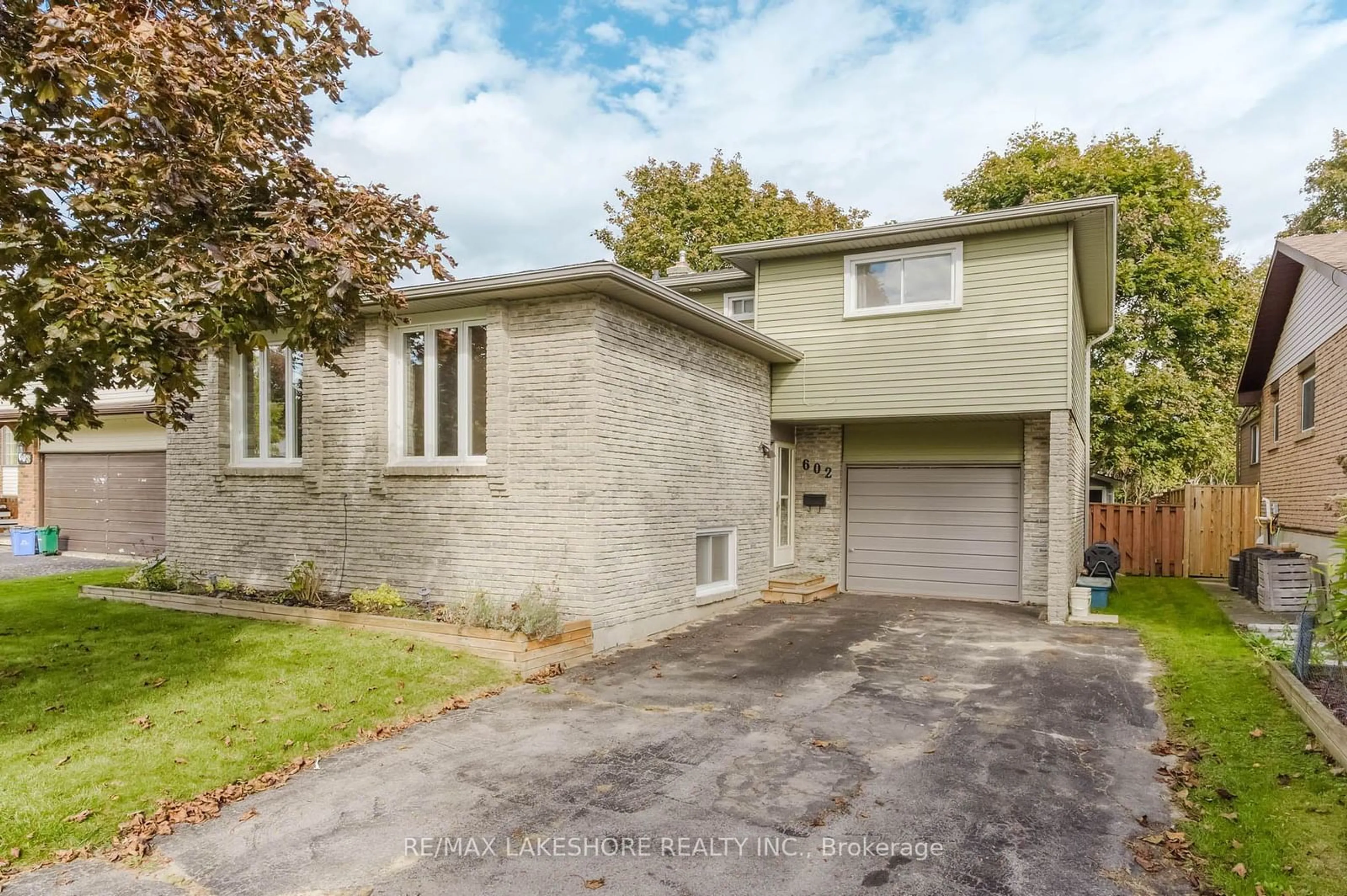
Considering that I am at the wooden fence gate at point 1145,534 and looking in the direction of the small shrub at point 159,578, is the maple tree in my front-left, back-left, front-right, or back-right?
front-left

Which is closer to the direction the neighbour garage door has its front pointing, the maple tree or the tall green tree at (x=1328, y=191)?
the maple tree

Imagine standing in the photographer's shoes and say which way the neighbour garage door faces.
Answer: facing the viewer

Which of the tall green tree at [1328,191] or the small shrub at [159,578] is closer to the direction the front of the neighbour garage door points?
the small shrub

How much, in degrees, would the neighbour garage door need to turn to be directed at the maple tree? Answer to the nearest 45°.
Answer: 0° — it already faces it

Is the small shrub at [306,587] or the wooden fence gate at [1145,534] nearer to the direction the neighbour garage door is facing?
the small shrub

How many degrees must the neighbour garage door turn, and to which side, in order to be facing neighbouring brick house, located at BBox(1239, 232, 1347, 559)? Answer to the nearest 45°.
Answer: approximately 45° to its left

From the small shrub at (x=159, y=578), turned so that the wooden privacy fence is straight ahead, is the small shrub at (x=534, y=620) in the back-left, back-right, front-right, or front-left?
front-right

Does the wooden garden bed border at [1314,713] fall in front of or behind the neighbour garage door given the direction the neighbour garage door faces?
in front
